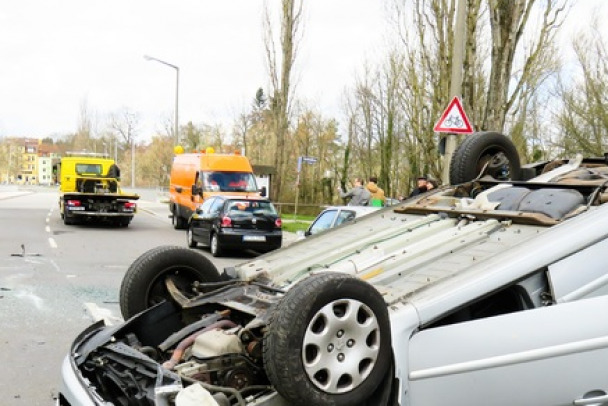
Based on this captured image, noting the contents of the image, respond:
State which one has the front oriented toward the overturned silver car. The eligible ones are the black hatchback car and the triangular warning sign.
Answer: the triangular warning sign

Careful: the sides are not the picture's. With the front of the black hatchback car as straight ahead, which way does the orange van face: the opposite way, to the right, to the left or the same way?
the opposite way

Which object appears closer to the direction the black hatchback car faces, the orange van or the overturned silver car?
the orange van

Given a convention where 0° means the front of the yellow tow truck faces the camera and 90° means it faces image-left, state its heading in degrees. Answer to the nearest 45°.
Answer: approximately 180°

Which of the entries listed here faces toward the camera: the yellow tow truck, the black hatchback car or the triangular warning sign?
the triangular warning sign

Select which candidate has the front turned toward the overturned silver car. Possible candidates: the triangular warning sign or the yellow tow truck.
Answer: the triangular warning sign

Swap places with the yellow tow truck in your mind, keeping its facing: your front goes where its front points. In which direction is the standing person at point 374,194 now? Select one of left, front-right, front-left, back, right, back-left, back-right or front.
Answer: back-right

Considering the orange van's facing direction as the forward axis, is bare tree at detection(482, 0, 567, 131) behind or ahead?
ahead

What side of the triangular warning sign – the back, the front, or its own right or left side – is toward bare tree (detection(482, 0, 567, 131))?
back

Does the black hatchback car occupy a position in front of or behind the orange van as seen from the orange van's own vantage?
in front

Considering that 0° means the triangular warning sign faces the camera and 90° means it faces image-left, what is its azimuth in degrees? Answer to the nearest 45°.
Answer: approximately 0°

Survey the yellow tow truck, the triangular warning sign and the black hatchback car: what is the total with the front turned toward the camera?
1
